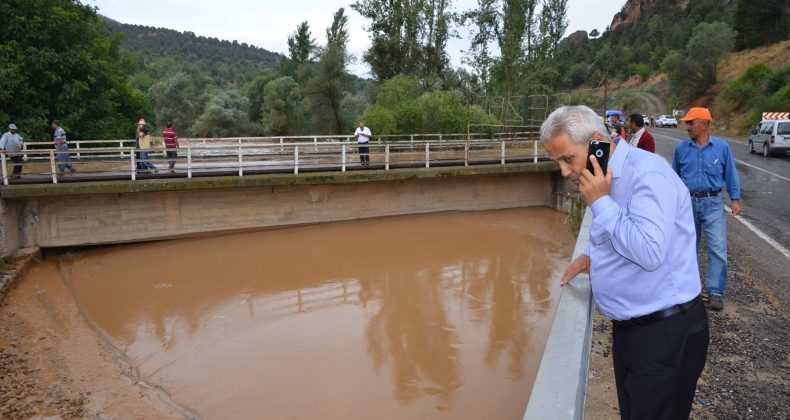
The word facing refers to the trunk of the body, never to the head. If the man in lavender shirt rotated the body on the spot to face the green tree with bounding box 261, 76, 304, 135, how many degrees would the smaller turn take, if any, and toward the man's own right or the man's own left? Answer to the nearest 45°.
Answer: approximately 45° to the man's own right

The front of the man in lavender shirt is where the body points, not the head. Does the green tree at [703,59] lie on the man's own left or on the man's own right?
on the man's own right

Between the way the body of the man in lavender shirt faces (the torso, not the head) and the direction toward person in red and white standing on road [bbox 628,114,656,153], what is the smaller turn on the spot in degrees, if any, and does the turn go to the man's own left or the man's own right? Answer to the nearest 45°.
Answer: approximately 90° to the man's own right

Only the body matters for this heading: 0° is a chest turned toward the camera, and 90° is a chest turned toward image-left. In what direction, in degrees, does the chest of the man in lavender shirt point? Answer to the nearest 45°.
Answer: approximately 90°

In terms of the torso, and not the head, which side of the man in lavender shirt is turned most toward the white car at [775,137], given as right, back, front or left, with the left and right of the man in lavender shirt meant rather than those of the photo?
right

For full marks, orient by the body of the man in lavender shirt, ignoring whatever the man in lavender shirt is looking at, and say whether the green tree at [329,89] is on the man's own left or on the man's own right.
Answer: on the man's own right
